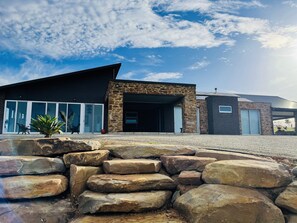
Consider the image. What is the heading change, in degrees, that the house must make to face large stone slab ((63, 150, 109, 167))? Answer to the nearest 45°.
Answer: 0° — it already faces it

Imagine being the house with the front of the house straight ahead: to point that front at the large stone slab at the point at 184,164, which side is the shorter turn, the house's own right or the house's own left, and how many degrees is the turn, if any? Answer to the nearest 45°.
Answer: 0° — it already faces it

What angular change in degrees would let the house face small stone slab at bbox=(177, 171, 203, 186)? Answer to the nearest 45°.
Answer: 0° — it already faces it

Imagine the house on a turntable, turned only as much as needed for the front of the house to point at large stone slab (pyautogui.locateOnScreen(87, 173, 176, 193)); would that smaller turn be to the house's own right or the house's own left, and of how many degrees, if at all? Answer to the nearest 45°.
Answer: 0° — it already faces it

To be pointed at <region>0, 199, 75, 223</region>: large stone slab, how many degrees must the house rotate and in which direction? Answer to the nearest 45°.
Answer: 0° — it already faces it

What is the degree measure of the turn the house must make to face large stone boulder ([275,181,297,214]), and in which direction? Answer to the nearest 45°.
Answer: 0° — it already faces it

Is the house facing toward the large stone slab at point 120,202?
yes

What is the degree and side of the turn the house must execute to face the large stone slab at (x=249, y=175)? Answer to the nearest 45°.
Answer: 0° — it already faces it

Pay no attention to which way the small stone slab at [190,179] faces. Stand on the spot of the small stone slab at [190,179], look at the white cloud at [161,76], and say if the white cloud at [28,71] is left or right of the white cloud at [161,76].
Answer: left

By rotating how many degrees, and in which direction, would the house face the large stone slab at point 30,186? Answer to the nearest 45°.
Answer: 0° — it already faces it

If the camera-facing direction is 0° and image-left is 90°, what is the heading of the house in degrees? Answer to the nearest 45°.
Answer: approximately 0°
